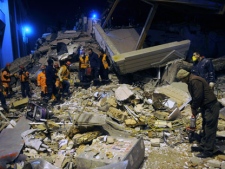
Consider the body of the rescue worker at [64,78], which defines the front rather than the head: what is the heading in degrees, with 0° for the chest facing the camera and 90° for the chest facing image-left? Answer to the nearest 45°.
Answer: approximately 270°

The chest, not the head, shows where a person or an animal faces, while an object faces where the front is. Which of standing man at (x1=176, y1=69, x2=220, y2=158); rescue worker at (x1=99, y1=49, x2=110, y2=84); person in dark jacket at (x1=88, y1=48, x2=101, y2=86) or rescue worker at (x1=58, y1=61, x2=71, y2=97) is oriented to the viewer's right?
rescue worker at (x1=58, y1=61, x2=71, y2=97)

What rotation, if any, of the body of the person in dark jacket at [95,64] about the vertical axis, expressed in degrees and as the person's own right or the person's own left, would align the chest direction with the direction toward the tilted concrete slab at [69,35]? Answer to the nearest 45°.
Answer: approximately 90° to the person's own right

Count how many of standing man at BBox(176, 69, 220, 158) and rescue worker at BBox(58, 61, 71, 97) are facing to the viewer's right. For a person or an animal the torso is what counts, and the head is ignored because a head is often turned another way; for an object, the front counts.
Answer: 1

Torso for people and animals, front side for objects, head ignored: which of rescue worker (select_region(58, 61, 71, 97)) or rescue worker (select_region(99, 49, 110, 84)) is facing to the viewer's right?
rescue worker (select_region(58, 61, 71, 97))

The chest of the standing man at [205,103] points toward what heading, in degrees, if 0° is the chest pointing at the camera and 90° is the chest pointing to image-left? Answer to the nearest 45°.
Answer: approximately 90°

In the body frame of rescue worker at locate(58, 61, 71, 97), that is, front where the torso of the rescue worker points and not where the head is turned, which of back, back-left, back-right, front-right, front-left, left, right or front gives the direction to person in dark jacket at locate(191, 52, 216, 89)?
front-right

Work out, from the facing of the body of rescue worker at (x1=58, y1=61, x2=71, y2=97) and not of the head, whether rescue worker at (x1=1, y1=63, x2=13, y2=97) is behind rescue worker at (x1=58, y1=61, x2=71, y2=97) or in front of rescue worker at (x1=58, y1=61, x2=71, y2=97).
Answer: behind

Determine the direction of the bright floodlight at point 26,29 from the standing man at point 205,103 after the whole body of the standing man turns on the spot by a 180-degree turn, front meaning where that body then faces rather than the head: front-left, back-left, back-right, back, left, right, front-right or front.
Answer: back-left
